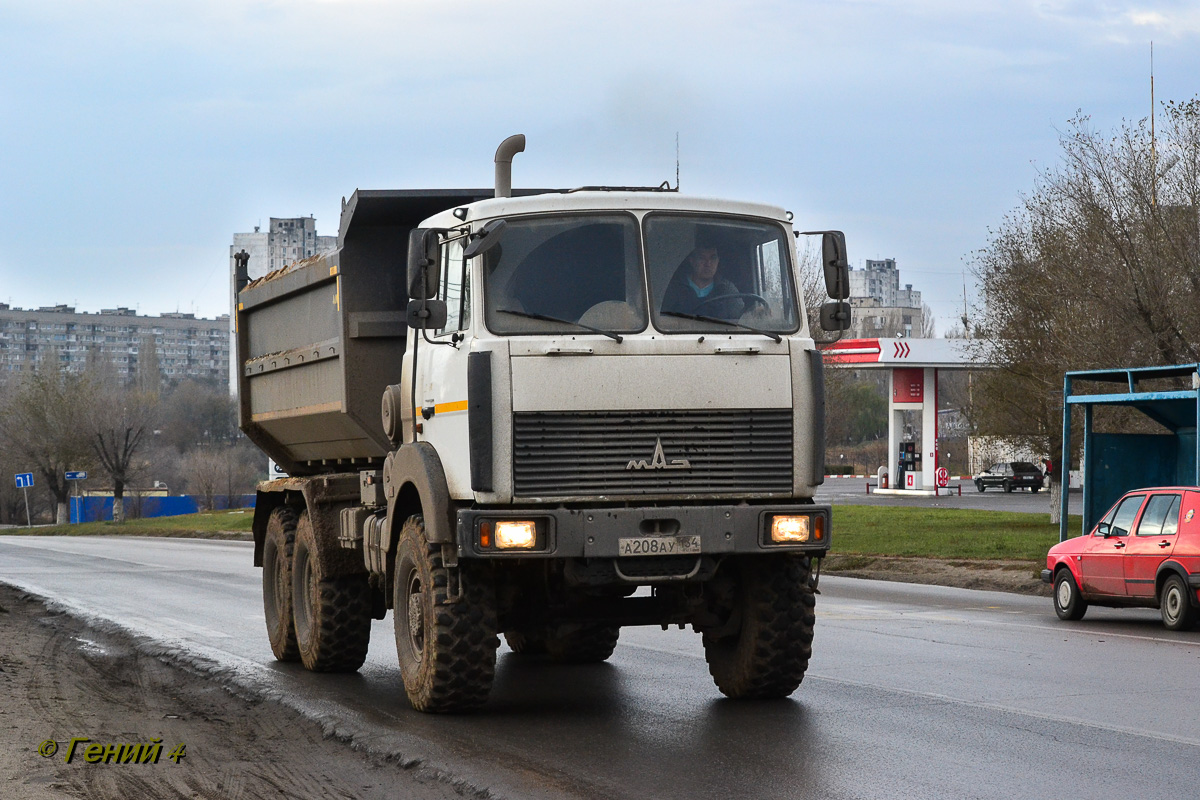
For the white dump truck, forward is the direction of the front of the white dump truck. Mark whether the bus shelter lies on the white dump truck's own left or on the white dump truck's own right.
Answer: on the white dump truck's own left

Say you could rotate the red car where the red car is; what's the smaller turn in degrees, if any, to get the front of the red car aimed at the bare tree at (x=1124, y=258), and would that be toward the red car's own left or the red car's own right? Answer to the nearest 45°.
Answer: approximately 45° to the red car's own right

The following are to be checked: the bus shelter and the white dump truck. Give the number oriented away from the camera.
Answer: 0

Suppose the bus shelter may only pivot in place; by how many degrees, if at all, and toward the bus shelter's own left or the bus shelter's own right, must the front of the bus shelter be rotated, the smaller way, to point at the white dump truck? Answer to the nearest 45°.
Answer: approximately 45° to the bus shelter's own left

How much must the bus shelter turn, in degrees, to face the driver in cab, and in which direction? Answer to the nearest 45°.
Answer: approximately 45° to its left

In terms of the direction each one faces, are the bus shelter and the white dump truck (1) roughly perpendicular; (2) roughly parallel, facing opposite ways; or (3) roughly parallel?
roughly perpendicular

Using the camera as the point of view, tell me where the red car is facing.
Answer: facing away from the viewer and to the left of the viewer

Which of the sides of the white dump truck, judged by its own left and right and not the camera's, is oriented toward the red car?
left

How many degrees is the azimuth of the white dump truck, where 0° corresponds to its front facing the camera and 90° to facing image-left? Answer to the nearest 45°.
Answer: approximately 315°
